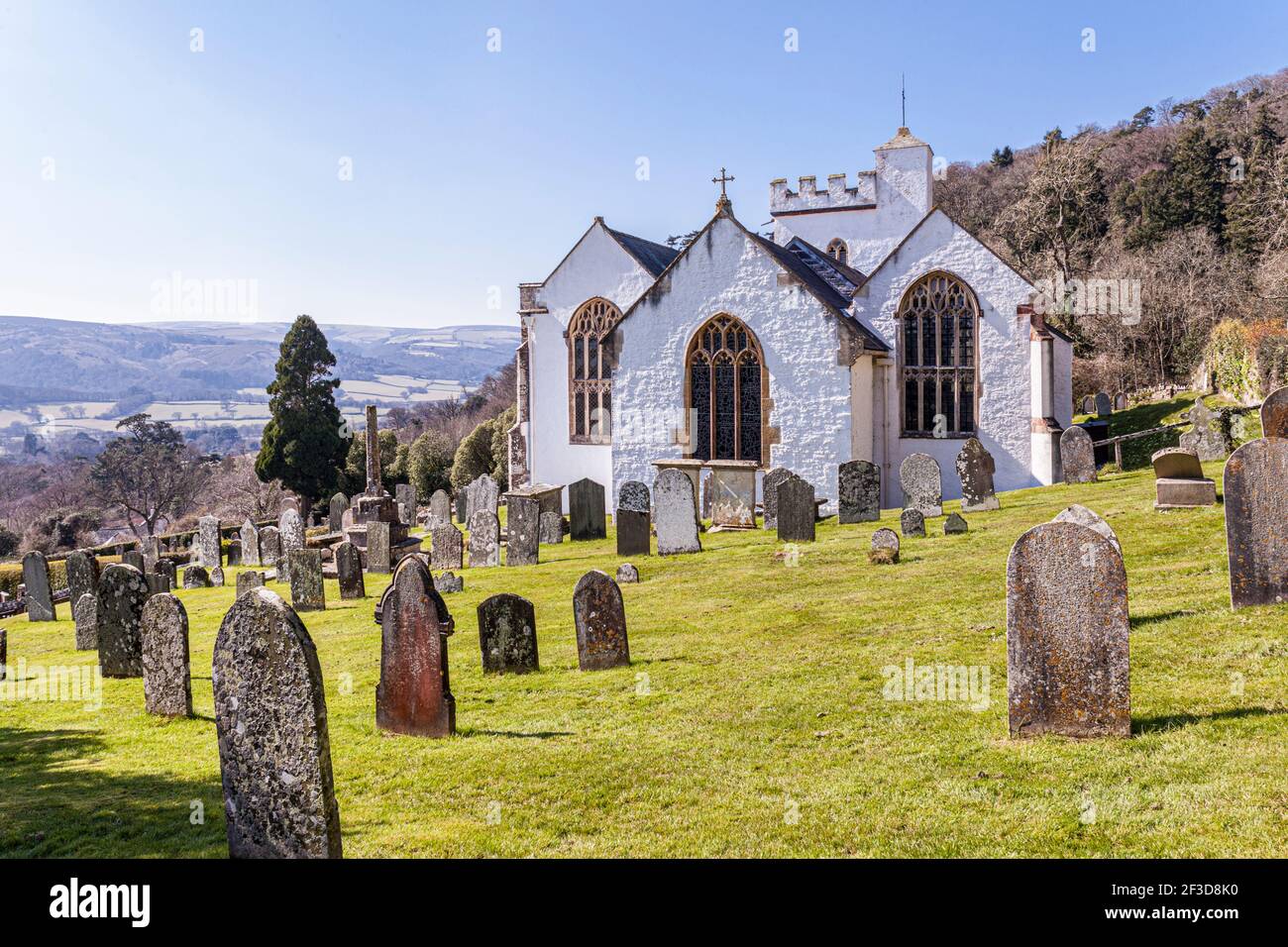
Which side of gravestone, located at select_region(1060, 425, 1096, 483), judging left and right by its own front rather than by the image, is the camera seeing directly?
front

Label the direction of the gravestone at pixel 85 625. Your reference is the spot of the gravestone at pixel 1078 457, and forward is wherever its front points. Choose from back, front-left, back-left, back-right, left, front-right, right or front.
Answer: front-right

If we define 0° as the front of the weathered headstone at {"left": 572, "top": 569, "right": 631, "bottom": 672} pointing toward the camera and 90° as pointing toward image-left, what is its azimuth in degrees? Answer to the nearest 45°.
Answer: approximately 0°

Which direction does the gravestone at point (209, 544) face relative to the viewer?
toward the camera

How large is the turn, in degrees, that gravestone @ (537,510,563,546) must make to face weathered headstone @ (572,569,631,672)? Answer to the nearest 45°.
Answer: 0° — it already faces it

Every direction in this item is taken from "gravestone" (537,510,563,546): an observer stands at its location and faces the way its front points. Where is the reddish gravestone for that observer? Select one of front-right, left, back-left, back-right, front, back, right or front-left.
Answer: front

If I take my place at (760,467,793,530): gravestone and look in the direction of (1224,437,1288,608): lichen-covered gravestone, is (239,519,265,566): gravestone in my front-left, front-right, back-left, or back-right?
back-right

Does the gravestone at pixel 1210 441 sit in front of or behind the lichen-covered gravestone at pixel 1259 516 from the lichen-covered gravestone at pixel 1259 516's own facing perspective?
behind

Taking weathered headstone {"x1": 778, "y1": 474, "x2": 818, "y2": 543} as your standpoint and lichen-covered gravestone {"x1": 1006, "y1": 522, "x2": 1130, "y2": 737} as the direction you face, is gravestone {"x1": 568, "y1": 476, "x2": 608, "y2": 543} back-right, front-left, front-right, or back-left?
back-right

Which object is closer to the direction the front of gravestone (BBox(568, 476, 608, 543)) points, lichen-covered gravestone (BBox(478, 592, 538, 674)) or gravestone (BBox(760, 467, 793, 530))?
the lichen-covered gravestone

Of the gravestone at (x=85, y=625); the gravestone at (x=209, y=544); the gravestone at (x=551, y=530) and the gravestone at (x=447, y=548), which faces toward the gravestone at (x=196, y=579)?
the gravestone at (x=209, y=544)

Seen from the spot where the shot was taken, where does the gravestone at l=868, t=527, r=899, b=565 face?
facing the viewer

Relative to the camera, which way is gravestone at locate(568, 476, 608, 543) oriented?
toward the camera
